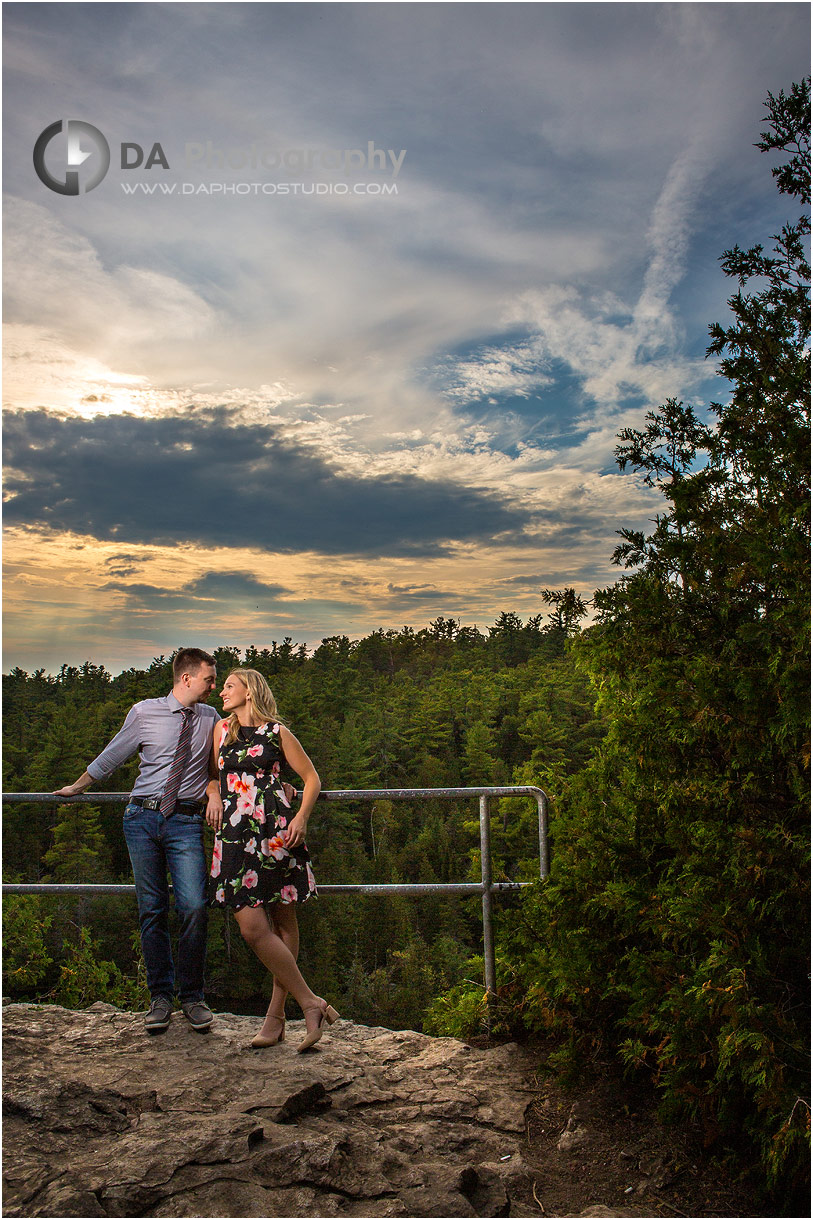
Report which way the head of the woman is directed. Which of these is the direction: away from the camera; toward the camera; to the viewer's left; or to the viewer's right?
to the viewer's left

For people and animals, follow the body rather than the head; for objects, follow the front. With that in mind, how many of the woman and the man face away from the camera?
0

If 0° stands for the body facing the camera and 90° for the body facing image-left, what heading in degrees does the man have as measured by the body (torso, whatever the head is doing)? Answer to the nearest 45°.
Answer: approximately 0°

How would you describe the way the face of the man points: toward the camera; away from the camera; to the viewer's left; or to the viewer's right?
to the viewer's right
